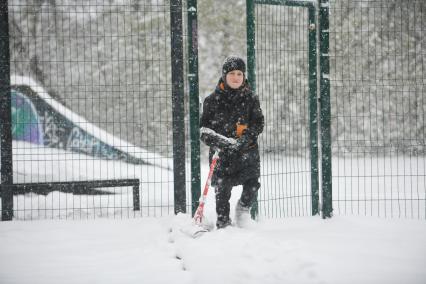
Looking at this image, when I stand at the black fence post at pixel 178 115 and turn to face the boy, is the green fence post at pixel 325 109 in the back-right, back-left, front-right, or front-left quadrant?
front-left

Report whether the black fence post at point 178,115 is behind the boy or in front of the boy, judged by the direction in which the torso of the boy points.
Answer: behind

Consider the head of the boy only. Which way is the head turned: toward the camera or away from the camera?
toward the camera

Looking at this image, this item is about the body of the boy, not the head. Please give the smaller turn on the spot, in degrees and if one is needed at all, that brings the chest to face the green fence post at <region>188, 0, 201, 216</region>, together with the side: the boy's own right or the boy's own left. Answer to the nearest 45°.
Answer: approximately 135° to the boy's own right

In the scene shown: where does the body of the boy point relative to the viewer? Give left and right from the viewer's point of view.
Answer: facing the viewer

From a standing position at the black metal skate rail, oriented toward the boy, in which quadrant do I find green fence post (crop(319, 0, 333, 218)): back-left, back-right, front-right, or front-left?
front-left

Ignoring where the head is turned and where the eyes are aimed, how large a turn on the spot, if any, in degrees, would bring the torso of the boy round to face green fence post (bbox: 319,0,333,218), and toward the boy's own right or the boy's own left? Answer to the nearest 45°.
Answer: approximately 135° to the boy's own left

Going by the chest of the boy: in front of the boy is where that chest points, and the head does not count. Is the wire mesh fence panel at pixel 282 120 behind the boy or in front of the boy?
behind

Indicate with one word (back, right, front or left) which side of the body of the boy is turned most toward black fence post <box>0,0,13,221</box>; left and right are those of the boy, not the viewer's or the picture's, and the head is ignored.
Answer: right

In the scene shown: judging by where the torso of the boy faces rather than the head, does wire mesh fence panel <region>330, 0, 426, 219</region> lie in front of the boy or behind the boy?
behind
